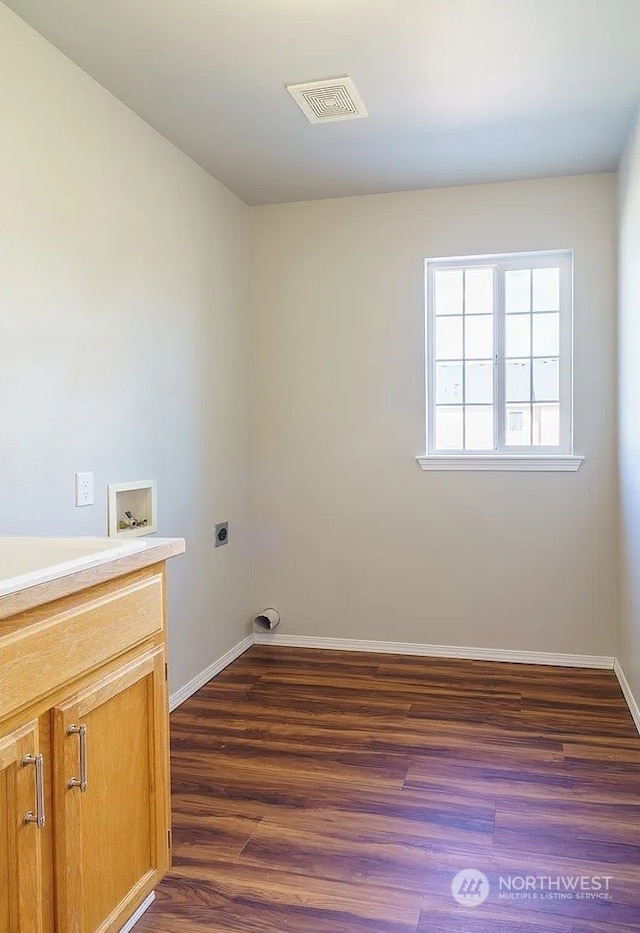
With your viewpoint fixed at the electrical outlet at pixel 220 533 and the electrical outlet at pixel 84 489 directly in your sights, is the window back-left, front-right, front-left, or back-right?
back-left

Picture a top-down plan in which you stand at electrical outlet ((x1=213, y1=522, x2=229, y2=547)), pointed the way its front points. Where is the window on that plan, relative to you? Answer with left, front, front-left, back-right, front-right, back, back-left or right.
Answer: front-left

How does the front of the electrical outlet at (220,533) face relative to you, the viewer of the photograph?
facing the viewer and to the right of the viewer

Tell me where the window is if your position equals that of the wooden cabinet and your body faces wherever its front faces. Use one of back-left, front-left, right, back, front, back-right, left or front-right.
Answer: left

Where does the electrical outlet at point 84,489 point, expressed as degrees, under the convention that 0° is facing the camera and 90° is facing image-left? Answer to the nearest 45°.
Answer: approximately 315°

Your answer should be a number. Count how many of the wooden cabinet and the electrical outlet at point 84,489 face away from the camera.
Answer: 0
